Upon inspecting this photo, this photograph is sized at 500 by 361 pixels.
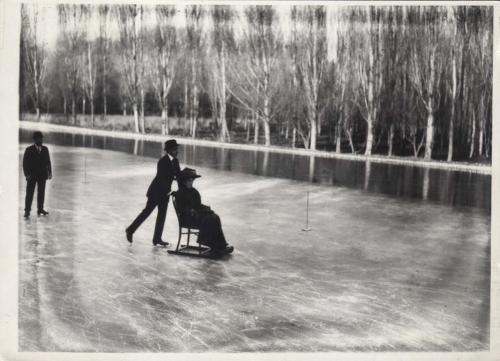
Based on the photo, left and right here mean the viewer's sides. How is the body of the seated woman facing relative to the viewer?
facing to the right of the viewer

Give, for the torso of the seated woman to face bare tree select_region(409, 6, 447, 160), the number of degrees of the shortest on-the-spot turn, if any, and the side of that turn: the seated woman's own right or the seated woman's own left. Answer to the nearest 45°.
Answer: approximately 45° to the seated woman's own left

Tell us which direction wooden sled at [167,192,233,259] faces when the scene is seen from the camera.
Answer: facing to the right of the viewer

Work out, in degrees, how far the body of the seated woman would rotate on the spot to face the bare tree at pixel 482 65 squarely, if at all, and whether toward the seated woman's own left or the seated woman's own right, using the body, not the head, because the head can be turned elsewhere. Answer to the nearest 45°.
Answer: approximately 90° to the seated woman's own left
